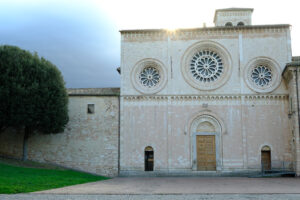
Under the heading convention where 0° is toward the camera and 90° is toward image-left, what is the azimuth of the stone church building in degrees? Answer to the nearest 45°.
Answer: approximately 0°
